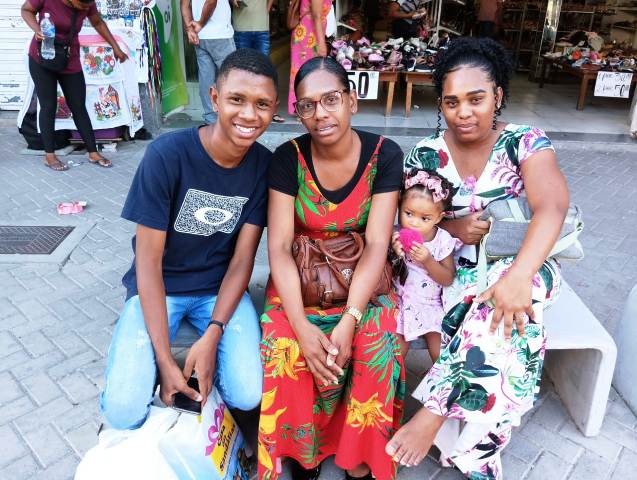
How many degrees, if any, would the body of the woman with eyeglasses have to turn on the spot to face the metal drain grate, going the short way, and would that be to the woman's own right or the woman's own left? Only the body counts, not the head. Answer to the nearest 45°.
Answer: approximately 135° to the woman's own right

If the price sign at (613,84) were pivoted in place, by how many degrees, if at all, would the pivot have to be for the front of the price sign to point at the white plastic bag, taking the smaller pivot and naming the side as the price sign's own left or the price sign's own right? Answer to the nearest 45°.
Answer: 0° — it already faces it

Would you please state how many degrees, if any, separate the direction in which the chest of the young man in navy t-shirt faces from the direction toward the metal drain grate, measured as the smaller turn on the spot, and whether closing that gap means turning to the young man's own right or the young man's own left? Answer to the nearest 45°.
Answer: approximately 135° to the young man's own right

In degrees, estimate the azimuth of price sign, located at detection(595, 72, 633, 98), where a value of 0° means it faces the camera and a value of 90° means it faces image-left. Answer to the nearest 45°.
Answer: approximately 0°

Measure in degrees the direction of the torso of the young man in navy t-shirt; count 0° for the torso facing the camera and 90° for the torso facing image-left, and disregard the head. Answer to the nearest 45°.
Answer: approximately 0°

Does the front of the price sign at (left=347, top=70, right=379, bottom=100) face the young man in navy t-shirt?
yes
